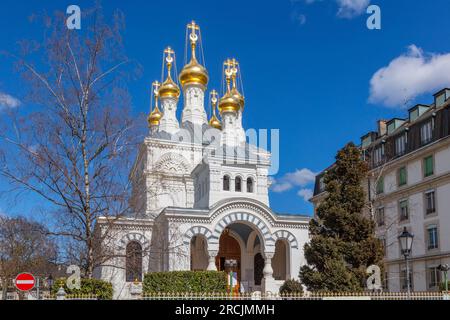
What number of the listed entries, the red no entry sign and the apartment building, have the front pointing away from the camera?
0

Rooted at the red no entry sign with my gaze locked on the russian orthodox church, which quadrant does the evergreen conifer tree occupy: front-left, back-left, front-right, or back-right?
front-right

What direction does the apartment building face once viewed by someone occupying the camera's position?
facing the viewer and to the left of the viewer

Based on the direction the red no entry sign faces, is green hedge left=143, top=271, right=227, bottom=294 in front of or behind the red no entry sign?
behind

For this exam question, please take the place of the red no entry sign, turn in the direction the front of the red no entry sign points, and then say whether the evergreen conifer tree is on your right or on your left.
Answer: on your left

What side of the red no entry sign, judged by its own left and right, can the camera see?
front

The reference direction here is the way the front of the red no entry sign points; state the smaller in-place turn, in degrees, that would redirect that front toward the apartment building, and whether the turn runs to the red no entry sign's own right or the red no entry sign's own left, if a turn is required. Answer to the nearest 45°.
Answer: approximately 135° to the red no entry sign's own left

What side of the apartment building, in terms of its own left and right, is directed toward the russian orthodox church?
front

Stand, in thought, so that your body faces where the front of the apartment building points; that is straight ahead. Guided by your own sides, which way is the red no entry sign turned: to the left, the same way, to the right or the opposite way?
to the left

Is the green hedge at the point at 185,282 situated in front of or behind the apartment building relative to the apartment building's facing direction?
in front
